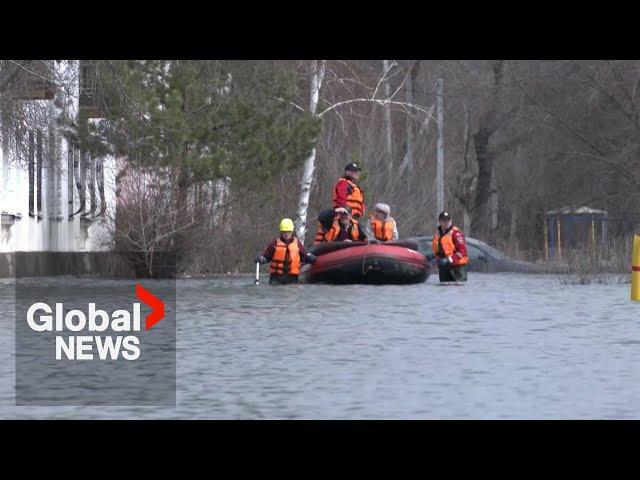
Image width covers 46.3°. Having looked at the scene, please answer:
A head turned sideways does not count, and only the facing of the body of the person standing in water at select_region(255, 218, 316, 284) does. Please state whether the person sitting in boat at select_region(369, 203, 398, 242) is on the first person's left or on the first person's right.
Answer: on the first person's left

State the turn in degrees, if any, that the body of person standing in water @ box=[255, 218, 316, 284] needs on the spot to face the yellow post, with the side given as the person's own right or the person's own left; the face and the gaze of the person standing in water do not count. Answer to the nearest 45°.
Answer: approximately 45° to the person's own left

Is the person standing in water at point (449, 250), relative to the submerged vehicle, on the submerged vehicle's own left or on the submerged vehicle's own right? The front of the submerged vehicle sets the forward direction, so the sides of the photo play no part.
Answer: on the submerged vehicle's own right

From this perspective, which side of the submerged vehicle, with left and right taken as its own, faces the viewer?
right

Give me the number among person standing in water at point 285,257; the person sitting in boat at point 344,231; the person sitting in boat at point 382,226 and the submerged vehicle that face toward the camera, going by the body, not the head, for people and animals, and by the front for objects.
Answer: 3
